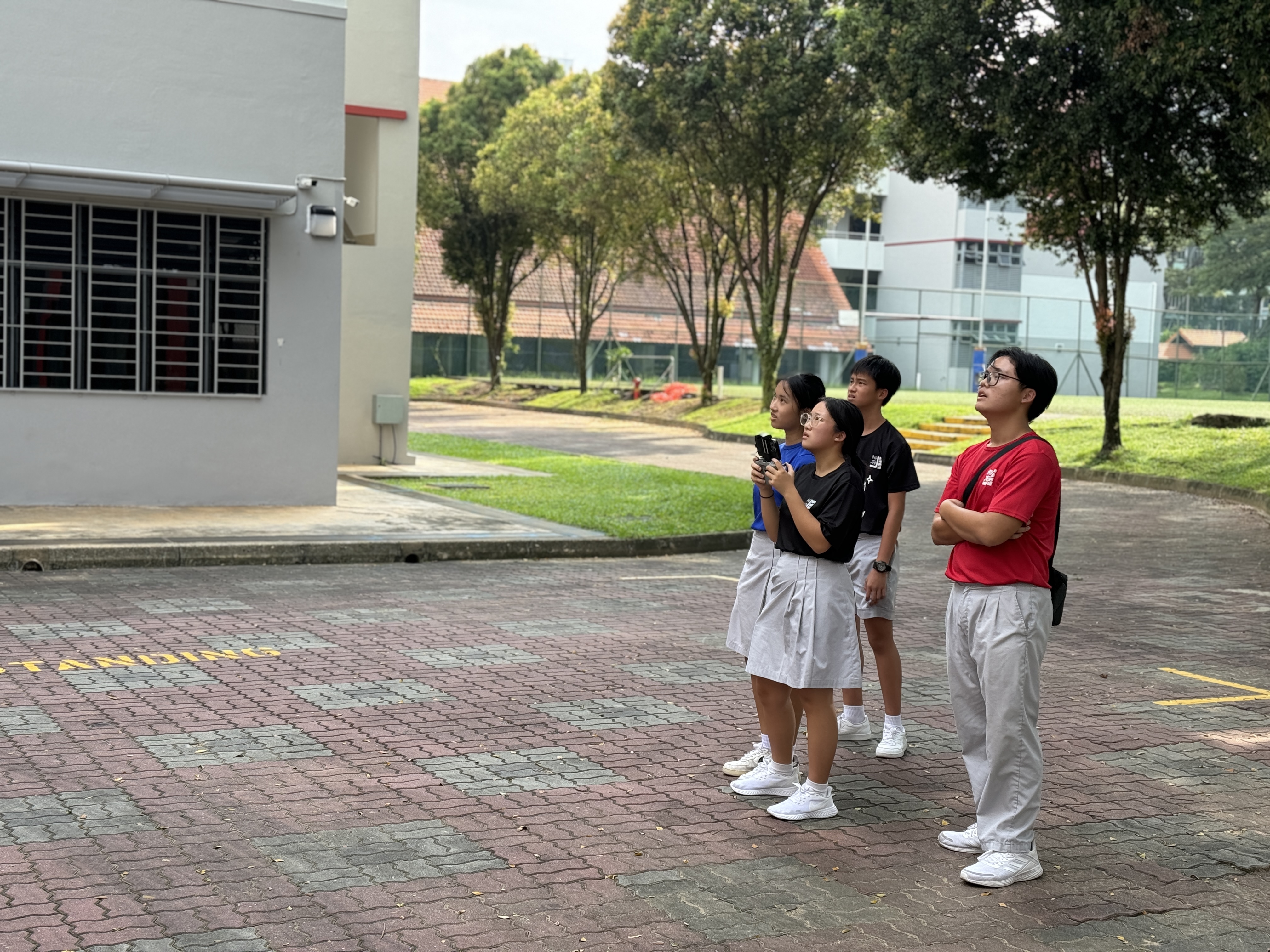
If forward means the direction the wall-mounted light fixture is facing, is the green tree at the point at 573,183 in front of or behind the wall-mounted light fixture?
behind

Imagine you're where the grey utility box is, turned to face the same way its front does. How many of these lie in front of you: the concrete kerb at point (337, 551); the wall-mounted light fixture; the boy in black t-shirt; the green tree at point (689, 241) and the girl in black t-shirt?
4

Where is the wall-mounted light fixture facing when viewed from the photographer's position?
facing the viewer

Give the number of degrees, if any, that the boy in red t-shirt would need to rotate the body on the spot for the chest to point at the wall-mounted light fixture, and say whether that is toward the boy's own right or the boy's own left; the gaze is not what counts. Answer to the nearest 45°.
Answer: approximately 90° to the boy's own right

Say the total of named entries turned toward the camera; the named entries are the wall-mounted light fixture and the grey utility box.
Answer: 2

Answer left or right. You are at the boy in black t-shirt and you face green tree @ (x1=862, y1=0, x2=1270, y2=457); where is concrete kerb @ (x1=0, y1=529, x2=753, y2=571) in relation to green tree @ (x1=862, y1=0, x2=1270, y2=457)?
left

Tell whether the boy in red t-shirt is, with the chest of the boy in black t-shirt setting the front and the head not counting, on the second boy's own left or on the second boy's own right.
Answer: on the second boy's own left

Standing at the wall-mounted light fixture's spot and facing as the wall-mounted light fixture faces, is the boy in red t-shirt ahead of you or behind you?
ahead

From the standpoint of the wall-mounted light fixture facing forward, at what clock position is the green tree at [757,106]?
The green tree is roughly at 7 o'clock from the wall-mounted light fixture.

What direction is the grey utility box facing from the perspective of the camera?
toward the camera

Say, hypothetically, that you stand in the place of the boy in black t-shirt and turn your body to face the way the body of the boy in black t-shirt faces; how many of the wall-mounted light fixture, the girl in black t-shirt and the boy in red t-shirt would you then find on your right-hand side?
1

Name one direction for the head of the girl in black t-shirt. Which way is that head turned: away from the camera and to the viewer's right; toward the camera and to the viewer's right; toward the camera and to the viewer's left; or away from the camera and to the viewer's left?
toward the camera and to the viewer's left

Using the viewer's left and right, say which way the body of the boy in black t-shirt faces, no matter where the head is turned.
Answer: facing the viewer and to the left of the viewer

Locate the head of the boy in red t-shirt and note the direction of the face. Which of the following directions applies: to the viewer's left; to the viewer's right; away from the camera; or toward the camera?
to the viewer's left

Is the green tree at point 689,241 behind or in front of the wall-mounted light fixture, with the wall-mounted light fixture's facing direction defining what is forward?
behind

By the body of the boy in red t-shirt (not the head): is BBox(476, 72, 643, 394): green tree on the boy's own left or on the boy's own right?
on the boy's own right
